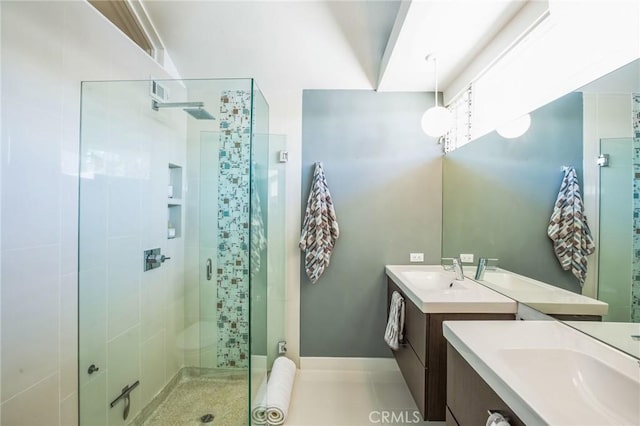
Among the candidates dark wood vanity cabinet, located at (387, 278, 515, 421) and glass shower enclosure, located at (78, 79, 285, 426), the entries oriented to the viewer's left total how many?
1

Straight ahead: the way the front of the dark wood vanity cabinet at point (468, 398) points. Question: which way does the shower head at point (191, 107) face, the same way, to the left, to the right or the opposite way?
the opposite way

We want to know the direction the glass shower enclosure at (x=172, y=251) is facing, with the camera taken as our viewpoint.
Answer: facing to the right of the viewer

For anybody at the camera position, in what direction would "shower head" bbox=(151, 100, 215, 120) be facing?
facing to the right of the viewer

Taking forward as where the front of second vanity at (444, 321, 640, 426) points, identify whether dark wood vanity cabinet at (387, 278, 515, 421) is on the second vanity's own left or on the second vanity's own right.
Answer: on the second vanity's own right

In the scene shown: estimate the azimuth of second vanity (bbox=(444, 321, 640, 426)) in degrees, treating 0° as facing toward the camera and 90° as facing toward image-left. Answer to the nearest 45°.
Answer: approximately 45°

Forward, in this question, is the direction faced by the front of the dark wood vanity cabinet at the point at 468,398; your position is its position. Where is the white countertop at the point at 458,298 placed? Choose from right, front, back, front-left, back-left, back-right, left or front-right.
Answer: back-right

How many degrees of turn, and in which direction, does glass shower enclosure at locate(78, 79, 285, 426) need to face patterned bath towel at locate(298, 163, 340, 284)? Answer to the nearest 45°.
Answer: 0° — it already faces it

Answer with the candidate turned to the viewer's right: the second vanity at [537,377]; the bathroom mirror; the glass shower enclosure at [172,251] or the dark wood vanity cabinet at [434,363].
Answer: the glass shower enclosure

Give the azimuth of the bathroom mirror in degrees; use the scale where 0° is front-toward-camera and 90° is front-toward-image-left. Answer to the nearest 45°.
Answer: approximately 45°
